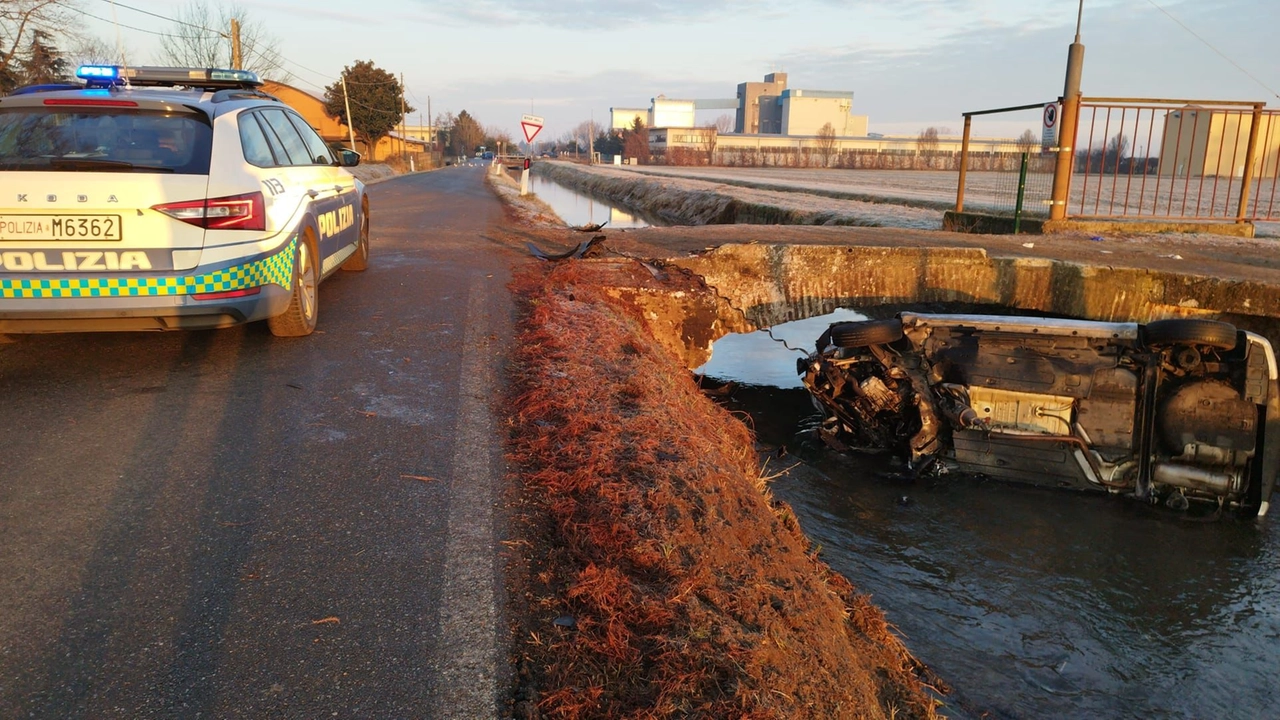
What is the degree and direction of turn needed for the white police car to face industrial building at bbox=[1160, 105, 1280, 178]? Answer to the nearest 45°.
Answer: approximately 90° to its right

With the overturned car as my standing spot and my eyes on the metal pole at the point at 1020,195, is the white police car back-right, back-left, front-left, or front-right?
back-left

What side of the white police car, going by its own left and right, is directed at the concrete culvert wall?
right

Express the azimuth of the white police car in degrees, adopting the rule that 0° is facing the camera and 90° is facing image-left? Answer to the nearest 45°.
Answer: approximately 180°

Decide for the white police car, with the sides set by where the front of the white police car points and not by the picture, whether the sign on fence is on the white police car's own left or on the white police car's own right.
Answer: on the white police car's own right
